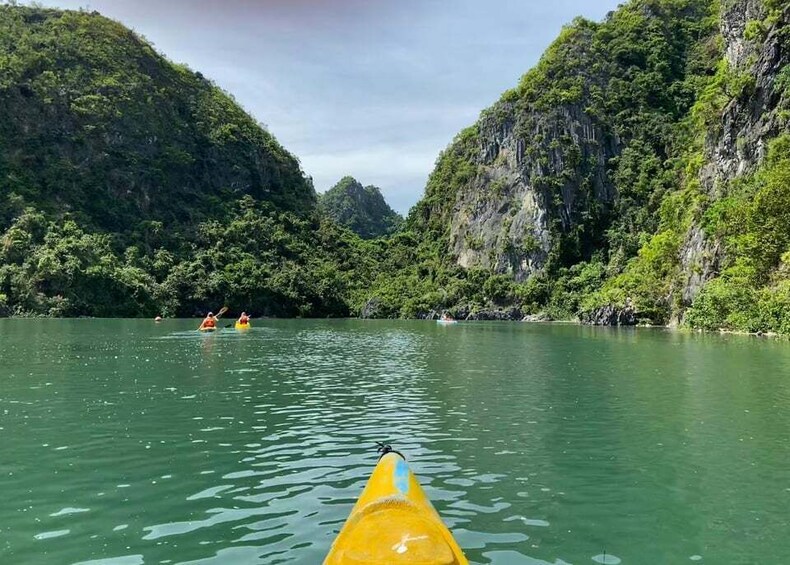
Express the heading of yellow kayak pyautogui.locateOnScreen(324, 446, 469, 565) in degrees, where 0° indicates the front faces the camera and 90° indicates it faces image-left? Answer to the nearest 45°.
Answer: approximately 180°
